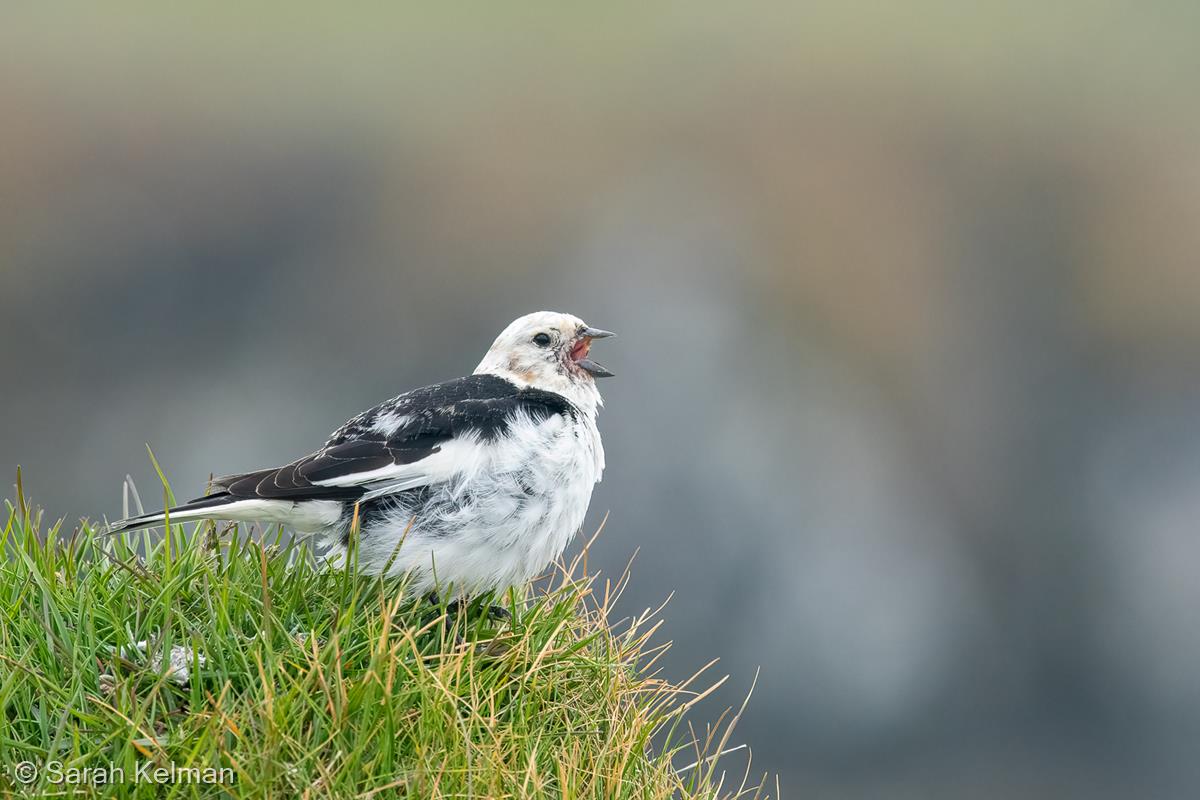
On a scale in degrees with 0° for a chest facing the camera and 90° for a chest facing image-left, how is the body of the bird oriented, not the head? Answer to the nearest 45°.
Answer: approximately 270°
